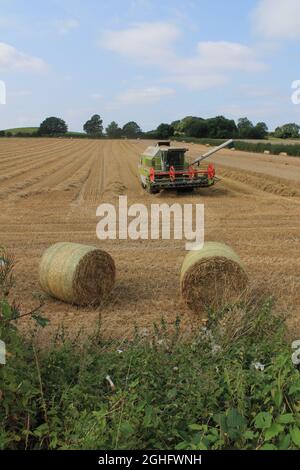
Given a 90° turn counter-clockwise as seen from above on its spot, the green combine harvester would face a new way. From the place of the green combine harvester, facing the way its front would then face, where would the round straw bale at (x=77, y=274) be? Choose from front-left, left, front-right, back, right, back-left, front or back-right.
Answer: back-right

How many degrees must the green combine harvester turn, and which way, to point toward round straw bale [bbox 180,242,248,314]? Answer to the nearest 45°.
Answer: approximately 45° to its right

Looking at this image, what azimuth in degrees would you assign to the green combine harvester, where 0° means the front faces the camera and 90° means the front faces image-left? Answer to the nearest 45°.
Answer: approximately 315°
